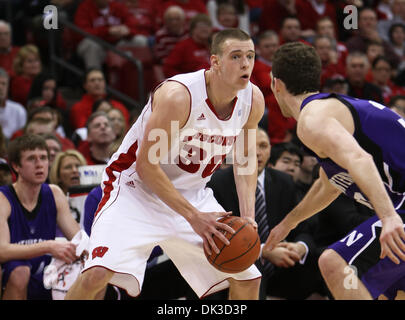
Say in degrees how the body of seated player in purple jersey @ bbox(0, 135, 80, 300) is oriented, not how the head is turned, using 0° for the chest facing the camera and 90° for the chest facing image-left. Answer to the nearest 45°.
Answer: approximately 315°

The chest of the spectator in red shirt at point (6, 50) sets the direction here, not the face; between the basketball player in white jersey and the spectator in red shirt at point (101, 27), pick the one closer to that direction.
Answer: the basketball player in white jersey

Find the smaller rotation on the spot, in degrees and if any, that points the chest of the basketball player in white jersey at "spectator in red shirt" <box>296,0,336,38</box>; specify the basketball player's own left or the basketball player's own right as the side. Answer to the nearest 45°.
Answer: approximately 135° to the basketball player's own left

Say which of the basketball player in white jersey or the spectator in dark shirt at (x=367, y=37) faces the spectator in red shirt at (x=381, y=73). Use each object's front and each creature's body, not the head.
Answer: the spectator in dark shirt at (x=367, y=37)

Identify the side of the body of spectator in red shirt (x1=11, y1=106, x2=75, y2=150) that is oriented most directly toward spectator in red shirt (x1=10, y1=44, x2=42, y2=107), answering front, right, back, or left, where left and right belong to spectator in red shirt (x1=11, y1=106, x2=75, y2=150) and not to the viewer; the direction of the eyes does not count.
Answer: back

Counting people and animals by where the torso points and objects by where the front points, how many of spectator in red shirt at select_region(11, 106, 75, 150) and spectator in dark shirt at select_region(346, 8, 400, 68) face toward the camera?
2

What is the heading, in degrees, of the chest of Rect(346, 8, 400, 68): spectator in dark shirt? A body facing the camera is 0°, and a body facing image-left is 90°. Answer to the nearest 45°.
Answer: approximately 0°

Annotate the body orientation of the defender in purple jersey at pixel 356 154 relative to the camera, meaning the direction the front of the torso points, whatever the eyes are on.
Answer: to the viewer's left

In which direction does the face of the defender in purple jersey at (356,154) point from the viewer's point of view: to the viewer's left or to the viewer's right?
to the viewer's left

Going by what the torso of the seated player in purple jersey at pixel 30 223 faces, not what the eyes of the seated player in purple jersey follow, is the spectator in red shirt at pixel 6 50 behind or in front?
behind

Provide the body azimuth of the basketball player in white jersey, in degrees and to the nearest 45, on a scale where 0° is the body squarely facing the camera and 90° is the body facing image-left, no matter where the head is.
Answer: approximately 315°
